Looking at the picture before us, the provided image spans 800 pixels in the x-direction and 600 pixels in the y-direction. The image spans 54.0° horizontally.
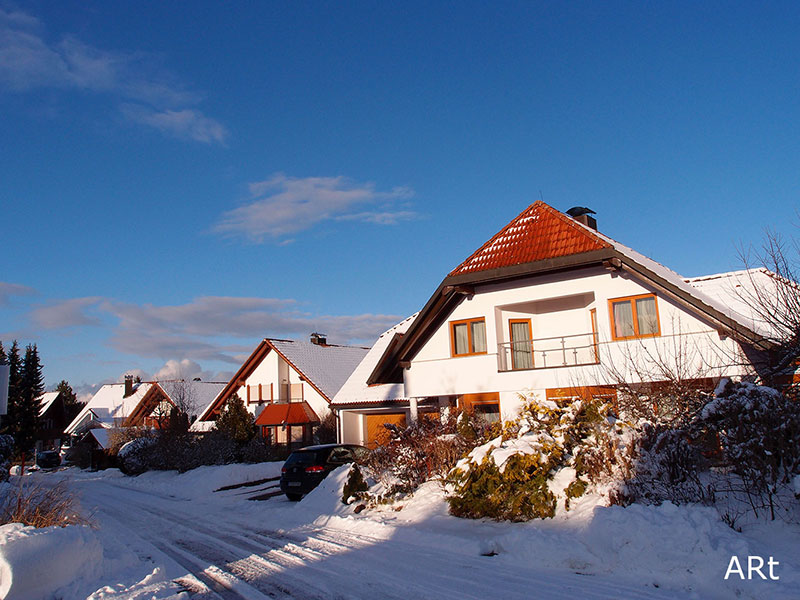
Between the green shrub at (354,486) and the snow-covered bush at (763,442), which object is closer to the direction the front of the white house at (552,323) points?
the green shrub

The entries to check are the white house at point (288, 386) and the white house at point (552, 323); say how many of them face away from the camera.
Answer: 0

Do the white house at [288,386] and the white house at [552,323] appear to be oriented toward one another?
no

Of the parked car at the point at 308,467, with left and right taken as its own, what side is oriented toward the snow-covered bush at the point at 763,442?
right

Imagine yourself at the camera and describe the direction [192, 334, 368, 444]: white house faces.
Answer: facing the viewer and to the left of the viewer

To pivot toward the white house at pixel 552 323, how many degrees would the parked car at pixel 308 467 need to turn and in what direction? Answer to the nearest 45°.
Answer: approximately 45° to its right

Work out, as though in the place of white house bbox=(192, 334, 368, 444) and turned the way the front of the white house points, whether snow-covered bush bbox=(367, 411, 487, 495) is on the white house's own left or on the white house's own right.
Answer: on the white house's own left

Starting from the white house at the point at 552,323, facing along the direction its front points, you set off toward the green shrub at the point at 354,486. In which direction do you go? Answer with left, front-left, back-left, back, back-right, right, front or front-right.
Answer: front

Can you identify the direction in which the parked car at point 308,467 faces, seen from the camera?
facing away from the viewer and to the right of the viewer

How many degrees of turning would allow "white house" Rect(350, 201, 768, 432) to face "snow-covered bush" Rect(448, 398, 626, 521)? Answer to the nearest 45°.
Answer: approximately 45° to its left

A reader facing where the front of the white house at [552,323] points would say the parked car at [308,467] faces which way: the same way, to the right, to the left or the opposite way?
the opposite way

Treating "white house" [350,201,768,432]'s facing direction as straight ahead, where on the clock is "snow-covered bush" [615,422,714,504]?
The snow-covered bush is roughly at 10 o'clock from the white house.

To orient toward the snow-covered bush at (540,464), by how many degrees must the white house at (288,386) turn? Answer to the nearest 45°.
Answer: approximately 45° to its left

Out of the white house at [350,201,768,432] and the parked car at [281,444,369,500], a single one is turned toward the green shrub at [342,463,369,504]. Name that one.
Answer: the white house

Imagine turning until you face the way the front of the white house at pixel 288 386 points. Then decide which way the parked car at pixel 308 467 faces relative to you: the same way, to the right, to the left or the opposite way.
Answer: the opposite way

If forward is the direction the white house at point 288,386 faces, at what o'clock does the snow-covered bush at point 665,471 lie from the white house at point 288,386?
The snow-covered bush is roughly at 10 o'clock from the white house.

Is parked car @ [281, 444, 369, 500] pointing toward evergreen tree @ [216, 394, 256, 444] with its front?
no

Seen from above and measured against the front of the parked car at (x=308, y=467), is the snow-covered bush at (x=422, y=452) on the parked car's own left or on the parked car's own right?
on the parked car's own right

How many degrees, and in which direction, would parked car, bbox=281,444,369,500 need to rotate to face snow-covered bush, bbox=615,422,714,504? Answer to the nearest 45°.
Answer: approximately 90° to its right
